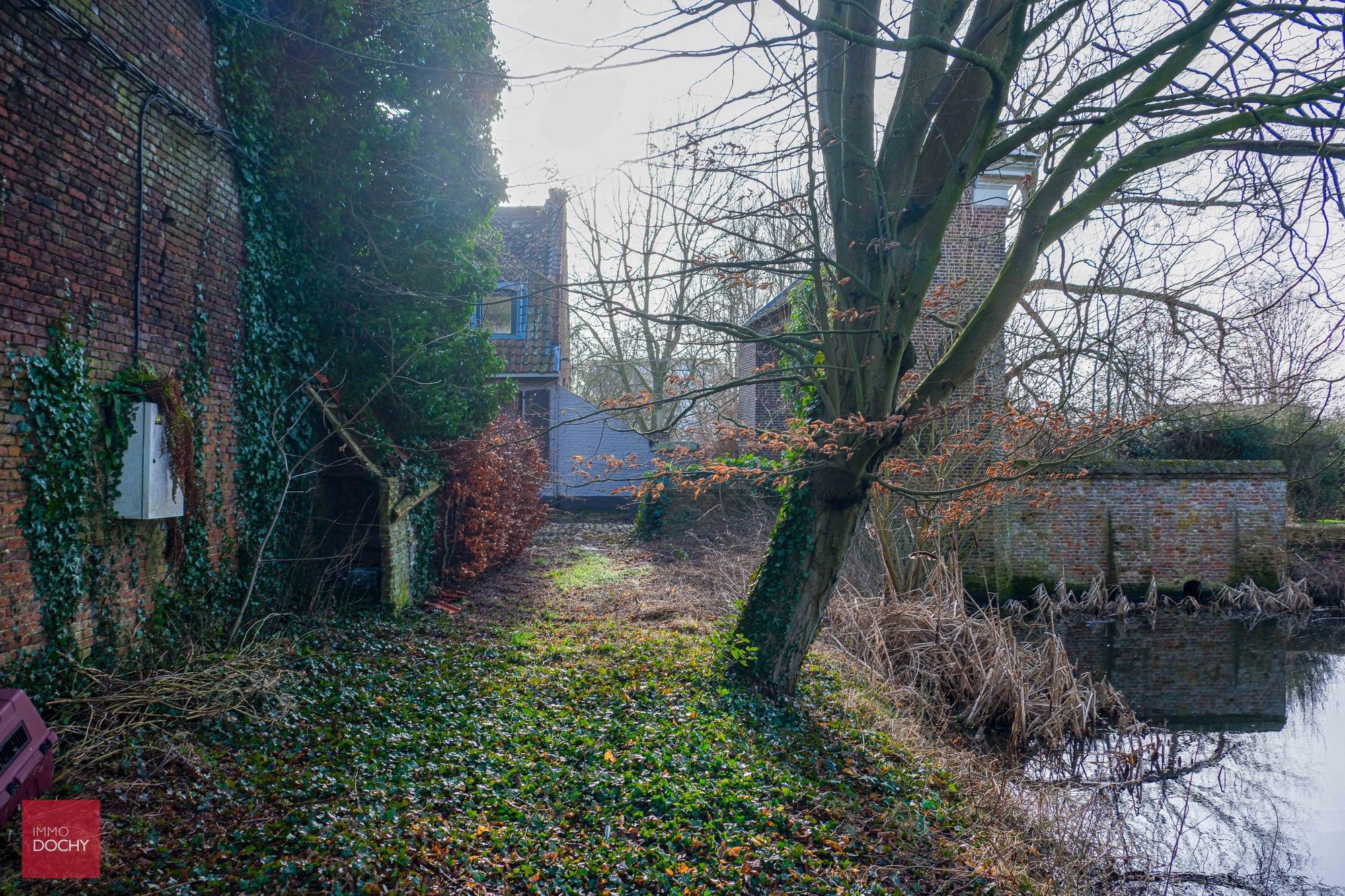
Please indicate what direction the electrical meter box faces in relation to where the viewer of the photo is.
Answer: facing the viewer and to the right of the viewer

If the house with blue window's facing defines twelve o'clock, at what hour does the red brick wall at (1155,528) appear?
The red brick wall is roughly at 10 o'clock from the house with blue window.

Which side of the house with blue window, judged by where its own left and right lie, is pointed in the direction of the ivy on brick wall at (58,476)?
front

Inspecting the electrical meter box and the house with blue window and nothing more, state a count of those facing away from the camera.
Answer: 0

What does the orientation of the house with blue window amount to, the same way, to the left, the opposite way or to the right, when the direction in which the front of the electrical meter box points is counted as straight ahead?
to the right

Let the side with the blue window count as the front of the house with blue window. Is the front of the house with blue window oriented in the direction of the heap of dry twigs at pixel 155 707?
yes

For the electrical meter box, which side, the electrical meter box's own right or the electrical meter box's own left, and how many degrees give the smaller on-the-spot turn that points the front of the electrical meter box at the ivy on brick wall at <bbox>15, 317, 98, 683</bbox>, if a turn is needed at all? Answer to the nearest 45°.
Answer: approximately 90° to the electrical meter box's own right

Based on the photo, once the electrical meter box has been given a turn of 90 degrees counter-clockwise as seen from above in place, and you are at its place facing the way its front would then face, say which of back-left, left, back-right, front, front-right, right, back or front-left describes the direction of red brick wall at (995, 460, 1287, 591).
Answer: front-right

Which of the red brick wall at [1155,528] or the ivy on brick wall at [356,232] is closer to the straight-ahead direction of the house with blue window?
the ivy on brick wall

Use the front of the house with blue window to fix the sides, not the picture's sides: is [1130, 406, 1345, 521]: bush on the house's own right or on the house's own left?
on the house's own left
